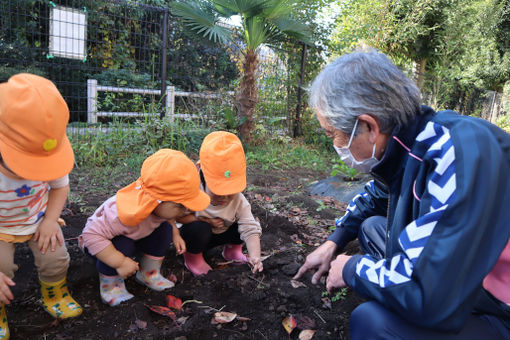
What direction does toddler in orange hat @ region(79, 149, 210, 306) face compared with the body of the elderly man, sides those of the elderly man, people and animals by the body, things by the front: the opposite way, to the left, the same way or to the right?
the opposite way

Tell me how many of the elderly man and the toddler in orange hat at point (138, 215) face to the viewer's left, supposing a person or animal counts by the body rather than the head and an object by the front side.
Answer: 1

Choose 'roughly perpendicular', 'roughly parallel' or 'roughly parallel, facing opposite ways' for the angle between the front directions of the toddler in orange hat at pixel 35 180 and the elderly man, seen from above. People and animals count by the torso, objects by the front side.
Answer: roughly parallel, facing opposite ways

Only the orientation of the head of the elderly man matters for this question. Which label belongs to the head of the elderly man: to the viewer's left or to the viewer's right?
to the viewer's left

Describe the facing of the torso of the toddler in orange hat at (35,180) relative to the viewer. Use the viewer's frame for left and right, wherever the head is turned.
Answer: facing the viewer and to the right of the viewer

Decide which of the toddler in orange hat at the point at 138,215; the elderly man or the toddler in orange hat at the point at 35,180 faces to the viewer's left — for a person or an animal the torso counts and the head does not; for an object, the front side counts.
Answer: the elderly man

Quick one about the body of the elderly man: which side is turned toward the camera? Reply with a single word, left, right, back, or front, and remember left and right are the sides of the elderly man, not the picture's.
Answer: left

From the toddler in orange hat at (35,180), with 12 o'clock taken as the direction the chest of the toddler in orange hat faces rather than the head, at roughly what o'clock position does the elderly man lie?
The elderly man is roughly at 12 o'clock from the toddler in orange hat.

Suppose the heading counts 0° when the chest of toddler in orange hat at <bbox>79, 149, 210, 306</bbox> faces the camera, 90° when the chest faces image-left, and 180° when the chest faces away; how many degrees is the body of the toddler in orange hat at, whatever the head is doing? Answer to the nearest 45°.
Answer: approximately 315°

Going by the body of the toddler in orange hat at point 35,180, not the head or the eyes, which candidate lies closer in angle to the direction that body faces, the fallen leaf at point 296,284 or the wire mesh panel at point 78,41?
the fallen leaf

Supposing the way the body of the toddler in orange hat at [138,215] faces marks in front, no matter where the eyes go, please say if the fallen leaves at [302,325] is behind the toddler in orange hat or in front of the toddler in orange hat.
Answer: in front
